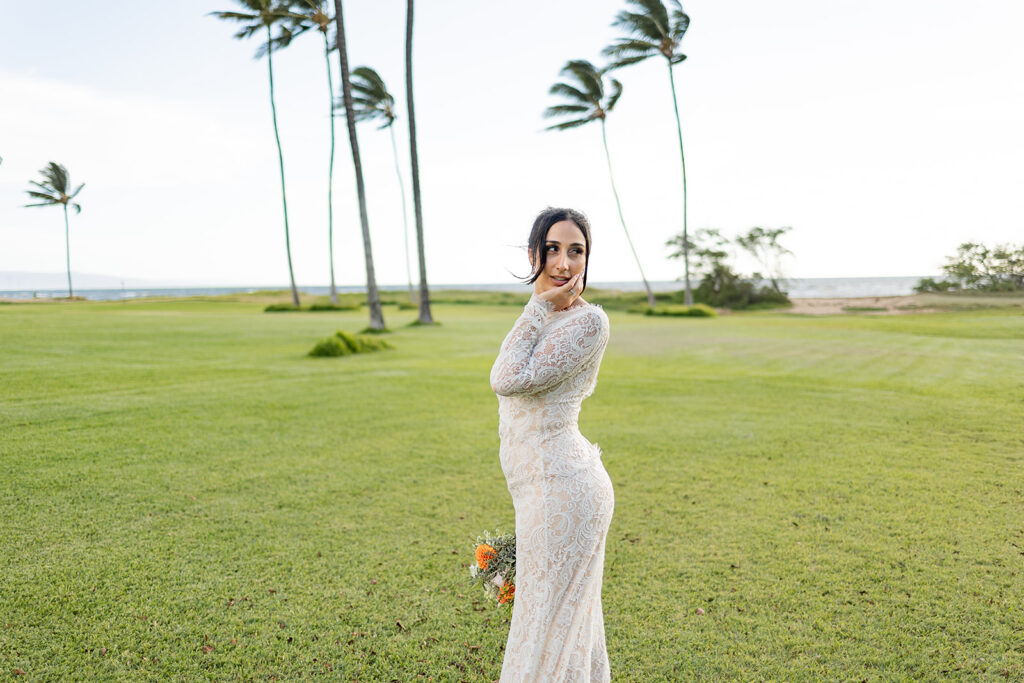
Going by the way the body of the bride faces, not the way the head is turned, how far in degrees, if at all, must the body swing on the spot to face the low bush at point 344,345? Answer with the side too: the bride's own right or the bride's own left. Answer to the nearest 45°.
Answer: approximately 90° to the bride's own right

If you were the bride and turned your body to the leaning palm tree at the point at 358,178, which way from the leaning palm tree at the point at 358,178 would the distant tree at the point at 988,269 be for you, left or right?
right

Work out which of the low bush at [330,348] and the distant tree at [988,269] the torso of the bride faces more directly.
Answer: the low bush

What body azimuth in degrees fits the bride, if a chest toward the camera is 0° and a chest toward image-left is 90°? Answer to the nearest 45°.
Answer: approximately 90°

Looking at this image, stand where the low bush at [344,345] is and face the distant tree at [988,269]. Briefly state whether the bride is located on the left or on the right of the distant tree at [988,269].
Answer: right

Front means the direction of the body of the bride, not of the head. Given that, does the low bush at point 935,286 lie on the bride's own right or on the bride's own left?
on the bride's own right

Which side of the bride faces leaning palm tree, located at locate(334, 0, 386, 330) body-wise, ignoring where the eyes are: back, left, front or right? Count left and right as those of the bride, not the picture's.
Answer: right
